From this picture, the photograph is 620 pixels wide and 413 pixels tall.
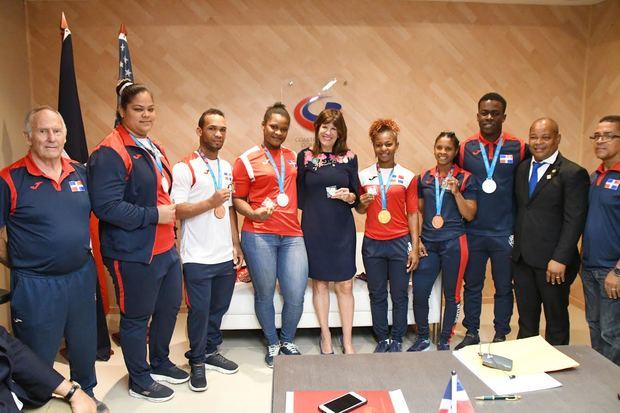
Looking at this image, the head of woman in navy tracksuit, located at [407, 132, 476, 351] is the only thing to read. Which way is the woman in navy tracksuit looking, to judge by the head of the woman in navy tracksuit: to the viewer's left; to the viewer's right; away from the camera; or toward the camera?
toward the camera

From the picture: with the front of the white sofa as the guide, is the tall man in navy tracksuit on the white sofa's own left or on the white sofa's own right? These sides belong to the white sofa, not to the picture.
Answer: on the white sofa's own left

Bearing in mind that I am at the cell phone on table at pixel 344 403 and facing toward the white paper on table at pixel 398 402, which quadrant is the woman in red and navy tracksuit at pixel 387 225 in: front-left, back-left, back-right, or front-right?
front-left

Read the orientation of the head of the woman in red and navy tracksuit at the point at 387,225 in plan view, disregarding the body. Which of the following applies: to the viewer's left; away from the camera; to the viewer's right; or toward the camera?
toward the camera

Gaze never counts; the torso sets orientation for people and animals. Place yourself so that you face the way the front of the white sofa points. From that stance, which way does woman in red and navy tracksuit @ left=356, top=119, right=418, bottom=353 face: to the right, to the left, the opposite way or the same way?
the same way

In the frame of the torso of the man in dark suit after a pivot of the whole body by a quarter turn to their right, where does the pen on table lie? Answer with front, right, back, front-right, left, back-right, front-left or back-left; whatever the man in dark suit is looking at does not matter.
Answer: back-left

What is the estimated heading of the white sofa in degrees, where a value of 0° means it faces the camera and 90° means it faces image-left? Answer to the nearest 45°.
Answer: approximately 0°

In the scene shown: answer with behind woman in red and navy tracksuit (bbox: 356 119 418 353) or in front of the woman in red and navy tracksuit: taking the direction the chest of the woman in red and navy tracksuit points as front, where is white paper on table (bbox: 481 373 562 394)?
in front

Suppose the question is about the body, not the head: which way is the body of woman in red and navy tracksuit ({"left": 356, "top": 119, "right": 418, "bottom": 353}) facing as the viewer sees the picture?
toward the camera

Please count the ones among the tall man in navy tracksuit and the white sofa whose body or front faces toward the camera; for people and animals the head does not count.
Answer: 2

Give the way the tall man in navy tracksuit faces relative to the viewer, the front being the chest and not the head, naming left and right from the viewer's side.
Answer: facing the viewer

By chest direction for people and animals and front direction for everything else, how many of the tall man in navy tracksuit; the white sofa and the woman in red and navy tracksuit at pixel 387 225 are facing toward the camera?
3

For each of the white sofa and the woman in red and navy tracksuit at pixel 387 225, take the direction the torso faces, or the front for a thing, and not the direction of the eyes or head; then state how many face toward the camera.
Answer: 2

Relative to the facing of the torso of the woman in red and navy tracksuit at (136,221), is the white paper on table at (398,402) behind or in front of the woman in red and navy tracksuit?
in front

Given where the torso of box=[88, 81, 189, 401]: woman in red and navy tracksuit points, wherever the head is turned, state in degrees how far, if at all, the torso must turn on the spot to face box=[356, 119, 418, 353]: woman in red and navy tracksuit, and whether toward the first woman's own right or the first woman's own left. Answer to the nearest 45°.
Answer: approximately 45° to the first woman's own left

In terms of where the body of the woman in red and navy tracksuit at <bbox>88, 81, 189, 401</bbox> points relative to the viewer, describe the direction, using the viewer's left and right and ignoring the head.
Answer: facing the viewer and to the right of the viewer
